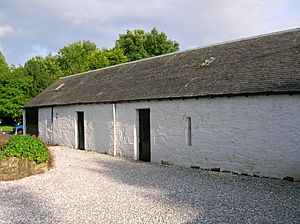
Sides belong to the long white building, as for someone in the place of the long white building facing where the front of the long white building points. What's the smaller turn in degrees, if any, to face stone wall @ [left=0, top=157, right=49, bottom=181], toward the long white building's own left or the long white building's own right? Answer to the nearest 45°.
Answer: approximately 45° to the long white building's own right

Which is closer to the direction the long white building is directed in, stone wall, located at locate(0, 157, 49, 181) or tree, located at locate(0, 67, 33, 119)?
the stone wall

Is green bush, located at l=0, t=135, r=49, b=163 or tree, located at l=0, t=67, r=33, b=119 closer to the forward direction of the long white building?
the green bush

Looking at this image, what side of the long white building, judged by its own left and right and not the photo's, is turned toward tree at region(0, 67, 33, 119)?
right

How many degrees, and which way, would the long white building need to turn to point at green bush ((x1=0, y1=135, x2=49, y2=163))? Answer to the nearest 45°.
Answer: approximately 45° to its right

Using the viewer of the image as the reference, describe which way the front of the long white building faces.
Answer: facing the viewer and to the left of the viewer
